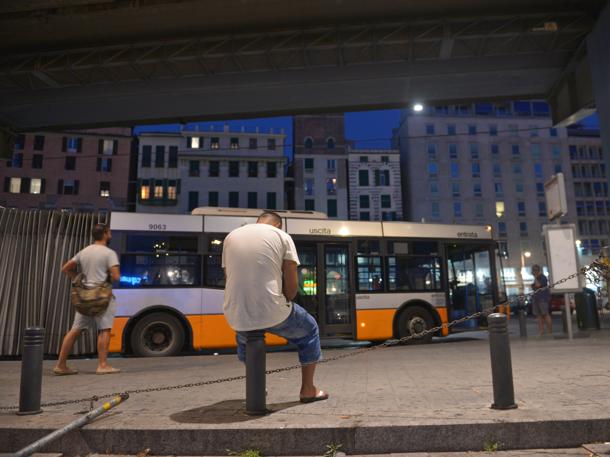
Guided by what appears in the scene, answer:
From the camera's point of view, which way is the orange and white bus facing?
to the viewer's right

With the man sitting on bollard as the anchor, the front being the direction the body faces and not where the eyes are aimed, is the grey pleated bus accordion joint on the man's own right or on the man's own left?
on the man's own left

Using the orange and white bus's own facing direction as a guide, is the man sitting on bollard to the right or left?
on its right

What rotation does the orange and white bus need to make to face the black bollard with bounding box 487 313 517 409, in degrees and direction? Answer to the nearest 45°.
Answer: approximately 90° to its right

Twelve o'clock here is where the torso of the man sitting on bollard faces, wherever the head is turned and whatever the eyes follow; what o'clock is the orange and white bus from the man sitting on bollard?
The orange and white bus is roughly at 11 o'clock from the man sitting on bollard.

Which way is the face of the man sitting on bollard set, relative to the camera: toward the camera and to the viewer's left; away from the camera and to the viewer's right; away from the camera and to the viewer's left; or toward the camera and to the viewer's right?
away from the camera and to the viewer's right

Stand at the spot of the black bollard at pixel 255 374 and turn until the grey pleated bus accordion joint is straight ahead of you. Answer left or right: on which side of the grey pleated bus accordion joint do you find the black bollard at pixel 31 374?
left

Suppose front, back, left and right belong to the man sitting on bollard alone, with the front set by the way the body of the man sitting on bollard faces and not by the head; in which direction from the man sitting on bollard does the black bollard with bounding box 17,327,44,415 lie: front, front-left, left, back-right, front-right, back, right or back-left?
back-left

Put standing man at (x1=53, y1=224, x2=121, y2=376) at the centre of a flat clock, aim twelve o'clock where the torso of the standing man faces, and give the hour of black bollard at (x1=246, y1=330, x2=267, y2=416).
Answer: The black bollard is roughly at 4 o'clock from the standing man.

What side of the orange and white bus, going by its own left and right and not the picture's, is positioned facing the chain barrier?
right

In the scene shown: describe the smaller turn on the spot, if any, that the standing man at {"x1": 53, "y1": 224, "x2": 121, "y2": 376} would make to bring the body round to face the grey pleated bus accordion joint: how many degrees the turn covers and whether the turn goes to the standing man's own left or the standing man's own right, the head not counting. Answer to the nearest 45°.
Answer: approximately 45° to the standing man's own left
